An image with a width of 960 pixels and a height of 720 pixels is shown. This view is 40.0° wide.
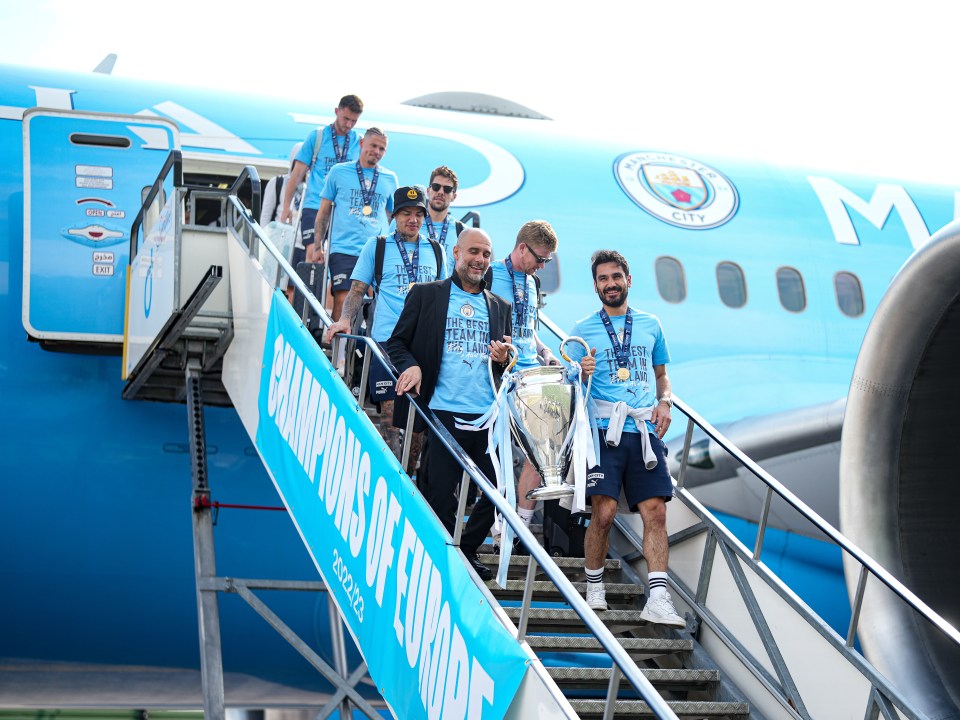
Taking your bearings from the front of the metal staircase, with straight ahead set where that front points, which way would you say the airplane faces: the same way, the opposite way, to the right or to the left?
to the right

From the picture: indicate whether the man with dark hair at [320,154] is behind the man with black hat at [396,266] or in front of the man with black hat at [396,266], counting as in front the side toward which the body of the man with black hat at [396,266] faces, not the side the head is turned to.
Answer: behind

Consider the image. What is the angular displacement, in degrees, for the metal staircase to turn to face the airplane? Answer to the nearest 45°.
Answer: approximately 180°

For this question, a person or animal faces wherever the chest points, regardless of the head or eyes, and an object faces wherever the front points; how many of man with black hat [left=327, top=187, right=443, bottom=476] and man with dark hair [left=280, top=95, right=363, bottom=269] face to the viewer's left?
0

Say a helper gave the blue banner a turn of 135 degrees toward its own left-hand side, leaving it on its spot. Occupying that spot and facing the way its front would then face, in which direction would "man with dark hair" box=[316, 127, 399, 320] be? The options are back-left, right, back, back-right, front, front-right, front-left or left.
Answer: left

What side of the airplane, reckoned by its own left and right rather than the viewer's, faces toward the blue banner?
left

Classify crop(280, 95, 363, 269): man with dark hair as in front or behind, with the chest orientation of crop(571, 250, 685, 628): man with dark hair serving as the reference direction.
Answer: behind

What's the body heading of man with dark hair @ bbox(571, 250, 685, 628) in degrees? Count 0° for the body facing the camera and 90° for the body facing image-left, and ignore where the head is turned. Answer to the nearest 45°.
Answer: approximately 0°

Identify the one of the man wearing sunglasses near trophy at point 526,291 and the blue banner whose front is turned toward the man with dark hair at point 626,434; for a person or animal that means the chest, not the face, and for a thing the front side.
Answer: the man wearing sunglasses near trophy

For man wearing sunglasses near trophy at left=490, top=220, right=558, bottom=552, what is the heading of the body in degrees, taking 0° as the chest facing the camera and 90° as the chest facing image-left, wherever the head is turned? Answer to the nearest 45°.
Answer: approximately 315°

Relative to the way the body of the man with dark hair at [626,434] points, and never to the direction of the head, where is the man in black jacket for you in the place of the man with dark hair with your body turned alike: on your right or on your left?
on your right
